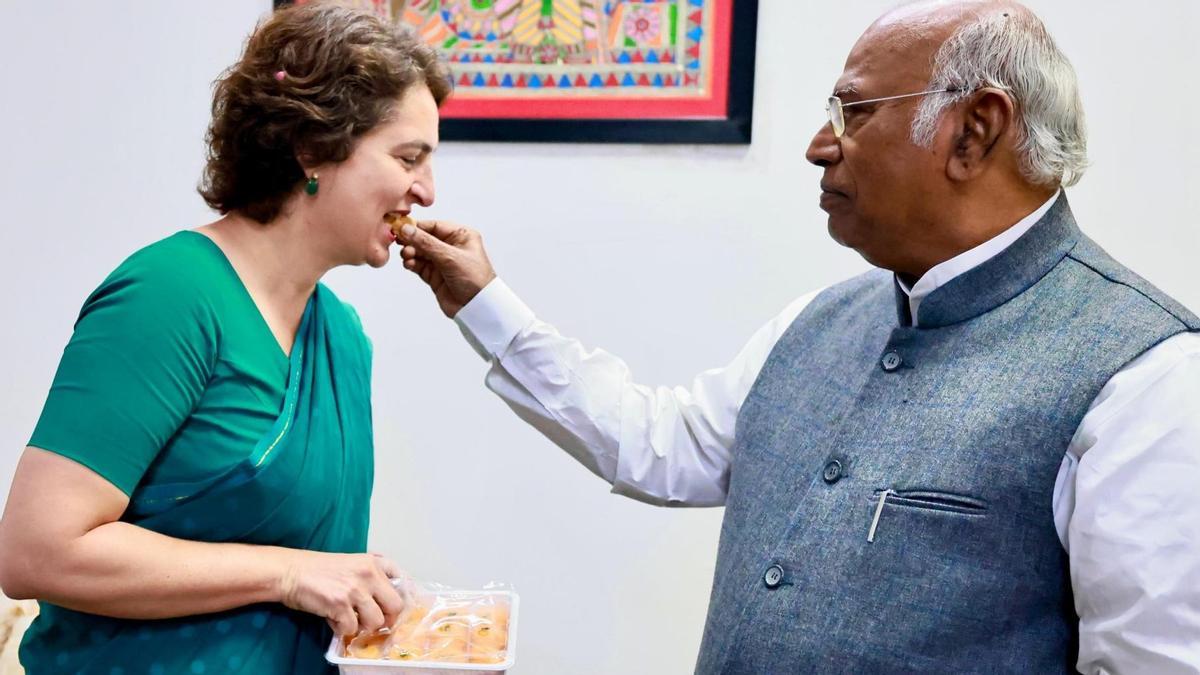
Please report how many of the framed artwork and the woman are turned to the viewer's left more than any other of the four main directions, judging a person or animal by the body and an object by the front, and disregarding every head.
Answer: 0

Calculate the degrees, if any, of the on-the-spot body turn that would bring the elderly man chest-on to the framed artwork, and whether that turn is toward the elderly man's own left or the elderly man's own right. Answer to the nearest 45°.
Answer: approximately 90° to the elderly man's own right

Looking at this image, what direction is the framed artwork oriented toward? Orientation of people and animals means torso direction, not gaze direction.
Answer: toward the camera

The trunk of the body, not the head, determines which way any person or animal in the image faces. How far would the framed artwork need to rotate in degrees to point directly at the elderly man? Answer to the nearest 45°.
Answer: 0° — it already faces them

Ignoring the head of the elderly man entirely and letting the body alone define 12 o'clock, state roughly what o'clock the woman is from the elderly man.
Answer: The woman is roughly at 1 o'clock from the elderly man.

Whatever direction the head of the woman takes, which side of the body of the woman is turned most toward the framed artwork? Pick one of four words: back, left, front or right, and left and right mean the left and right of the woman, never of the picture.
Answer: left

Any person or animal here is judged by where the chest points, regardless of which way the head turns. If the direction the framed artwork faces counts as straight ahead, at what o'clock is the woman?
The woman is roughly at 1 o'clock from the framed artwork.

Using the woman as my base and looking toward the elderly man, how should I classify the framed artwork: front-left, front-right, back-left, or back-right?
front-left

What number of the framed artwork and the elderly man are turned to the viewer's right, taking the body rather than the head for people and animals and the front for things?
0

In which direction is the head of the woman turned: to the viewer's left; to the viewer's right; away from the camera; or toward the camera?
to the viewer's right

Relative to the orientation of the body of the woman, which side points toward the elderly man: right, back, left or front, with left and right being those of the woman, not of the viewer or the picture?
front

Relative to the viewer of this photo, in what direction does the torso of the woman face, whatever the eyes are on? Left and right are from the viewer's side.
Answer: facing the viewer and to the right of the viewer

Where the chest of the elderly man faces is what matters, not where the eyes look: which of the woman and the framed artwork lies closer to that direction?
the woman

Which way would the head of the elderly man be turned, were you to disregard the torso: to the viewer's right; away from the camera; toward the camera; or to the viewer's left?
to the viewer's left
